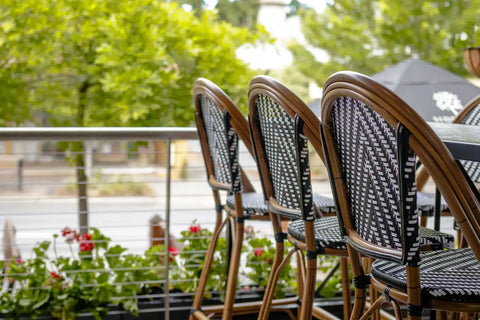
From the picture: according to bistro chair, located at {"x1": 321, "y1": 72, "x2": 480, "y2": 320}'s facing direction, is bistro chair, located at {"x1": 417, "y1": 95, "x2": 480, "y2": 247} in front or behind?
in front

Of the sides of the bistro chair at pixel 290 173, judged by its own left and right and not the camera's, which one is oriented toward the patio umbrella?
front

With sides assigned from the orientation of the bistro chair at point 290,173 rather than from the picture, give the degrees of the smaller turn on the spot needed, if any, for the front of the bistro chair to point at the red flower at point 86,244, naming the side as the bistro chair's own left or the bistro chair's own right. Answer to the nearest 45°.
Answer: approximately 90° to the bistro chair's own left

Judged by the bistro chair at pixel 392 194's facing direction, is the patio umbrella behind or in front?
in front

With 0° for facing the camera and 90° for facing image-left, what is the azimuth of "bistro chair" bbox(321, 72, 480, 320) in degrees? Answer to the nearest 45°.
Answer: approximately 225°

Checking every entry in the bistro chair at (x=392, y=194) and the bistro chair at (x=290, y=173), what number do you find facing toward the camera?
0

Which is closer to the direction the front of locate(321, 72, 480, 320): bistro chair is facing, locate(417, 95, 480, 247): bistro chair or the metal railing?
the bistro chair

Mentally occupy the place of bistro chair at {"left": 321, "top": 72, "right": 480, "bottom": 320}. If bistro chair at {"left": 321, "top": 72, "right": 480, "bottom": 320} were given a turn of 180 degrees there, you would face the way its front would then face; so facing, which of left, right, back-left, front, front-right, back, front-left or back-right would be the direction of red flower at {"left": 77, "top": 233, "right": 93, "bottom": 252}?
right

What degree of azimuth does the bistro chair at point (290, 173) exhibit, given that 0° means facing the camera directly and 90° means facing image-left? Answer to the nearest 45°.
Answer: approximately 225°

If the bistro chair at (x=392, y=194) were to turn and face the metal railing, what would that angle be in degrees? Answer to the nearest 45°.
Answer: approximately 90° to its left

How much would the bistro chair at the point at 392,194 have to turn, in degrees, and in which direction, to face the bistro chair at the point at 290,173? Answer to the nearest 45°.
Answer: approximately 90° to its left
